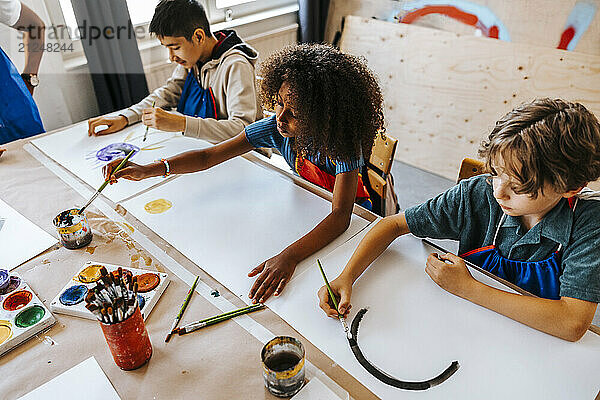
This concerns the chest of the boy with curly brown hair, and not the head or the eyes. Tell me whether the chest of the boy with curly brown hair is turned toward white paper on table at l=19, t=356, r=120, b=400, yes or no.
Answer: yes

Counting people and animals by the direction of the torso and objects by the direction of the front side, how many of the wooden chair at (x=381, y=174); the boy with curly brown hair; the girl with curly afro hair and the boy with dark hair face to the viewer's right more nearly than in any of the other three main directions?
0

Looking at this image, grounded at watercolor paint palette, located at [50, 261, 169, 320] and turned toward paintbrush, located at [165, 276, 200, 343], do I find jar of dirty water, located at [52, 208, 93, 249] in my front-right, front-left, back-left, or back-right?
back-left

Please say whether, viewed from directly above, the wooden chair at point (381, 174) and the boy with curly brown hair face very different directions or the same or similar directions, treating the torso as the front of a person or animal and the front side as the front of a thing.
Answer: same or similar directions

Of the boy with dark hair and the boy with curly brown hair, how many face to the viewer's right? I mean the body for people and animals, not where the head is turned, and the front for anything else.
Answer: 0

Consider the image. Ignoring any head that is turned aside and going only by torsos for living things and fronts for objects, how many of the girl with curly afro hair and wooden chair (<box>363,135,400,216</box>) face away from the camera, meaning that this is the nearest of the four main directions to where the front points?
0

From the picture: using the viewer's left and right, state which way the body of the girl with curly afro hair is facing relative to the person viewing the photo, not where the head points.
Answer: facing the viewer and to the left of the viewer

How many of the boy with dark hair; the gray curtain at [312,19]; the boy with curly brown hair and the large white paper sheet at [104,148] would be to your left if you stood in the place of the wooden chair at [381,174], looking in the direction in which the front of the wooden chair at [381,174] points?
1

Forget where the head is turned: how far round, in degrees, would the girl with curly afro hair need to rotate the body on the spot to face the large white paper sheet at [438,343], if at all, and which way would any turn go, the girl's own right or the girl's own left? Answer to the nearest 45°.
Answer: approximately 45° to the girl's own left

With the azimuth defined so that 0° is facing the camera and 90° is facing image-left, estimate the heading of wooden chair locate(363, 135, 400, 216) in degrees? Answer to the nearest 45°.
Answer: approximately 45°

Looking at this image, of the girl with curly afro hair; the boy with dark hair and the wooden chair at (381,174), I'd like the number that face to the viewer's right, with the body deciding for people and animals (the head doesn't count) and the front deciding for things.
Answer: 0

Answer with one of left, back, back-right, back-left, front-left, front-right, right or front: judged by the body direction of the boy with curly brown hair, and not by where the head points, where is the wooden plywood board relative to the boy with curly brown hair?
back-right

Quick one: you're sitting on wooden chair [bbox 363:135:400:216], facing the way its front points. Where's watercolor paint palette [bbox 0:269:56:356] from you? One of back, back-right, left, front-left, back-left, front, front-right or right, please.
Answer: front

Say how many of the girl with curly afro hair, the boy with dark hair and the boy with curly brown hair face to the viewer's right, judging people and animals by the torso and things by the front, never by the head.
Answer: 0

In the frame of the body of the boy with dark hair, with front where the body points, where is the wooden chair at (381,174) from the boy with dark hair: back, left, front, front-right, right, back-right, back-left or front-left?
left

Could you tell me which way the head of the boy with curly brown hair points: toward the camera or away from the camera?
toward the camera

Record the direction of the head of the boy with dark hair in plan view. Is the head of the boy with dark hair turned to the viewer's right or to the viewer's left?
to the viewer's left
